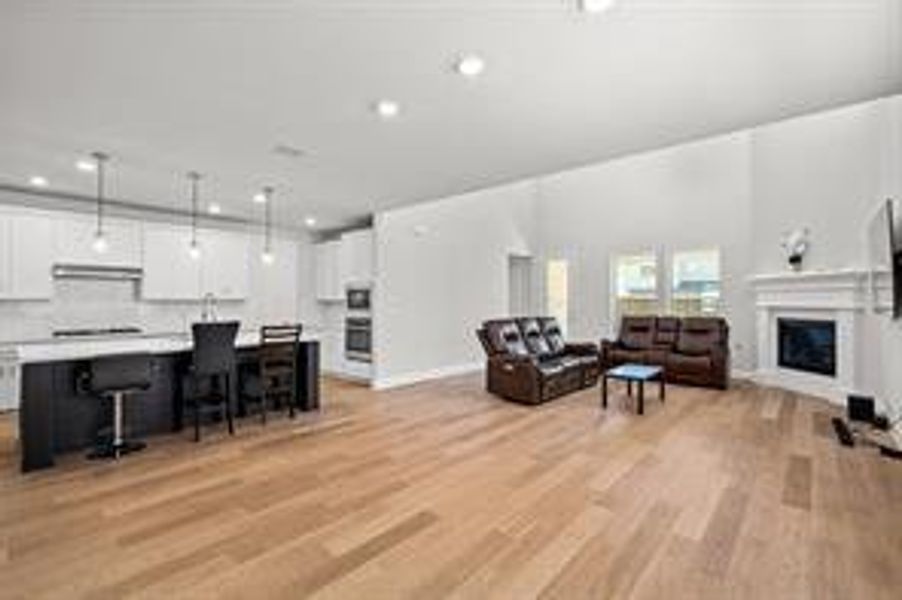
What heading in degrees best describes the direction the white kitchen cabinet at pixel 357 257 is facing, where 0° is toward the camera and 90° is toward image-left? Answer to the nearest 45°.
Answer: approximately 45°

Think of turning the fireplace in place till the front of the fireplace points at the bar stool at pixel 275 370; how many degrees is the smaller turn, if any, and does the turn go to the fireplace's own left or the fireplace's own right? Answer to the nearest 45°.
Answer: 0° — it already faces it

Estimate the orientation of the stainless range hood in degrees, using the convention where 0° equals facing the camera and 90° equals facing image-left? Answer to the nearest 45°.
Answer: approximately 315°

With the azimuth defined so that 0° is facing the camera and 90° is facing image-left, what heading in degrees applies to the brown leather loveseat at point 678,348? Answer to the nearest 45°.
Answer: approximately 45°

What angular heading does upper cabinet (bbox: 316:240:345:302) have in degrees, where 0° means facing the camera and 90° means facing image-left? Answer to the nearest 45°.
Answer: approximately 45°

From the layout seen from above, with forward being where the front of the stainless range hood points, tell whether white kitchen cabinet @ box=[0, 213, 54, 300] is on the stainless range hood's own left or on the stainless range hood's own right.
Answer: on the stainless range hood's own right

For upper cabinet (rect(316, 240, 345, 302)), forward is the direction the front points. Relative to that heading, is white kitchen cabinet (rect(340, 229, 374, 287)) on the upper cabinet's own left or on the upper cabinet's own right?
on the upper cabinet's own left

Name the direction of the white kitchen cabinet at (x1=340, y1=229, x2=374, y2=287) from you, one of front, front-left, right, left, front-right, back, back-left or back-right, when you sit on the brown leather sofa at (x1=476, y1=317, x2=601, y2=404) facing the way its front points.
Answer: back-right

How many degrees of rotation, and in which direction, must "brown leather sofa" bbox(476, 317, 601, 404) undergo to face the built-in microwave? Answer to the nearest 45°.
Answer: approximately 135° to its right
